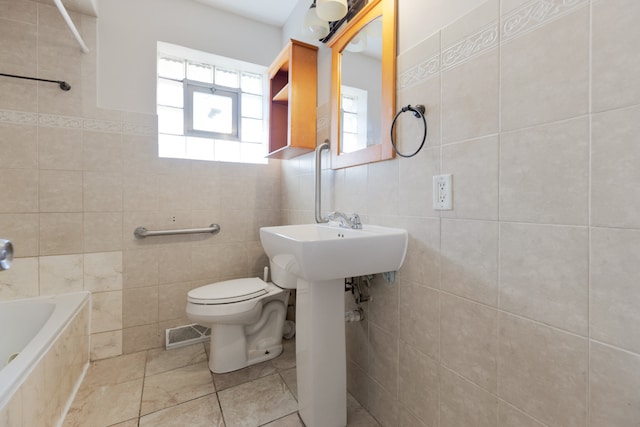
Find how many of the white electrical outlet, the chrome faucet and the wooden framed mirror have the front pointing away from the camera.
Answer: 0

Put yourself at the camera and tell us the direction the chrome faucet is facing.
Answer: facing the viewer and to the left of the viewer

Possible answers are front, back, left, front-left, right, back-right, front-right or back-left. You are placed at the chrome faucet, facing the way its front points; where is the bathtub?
front-right
